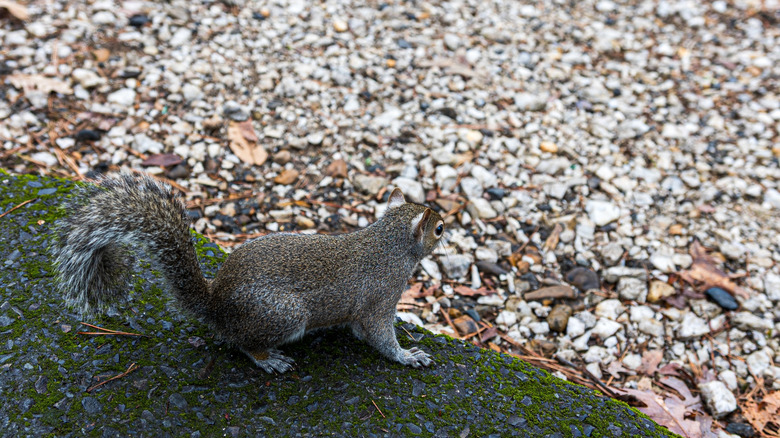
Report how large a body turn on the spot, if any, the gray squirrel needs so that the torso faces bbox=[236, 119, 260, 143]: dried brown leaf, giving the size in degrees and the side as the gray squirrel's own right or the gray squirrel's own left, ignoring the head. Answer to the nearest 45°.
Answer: approximately 90° to the gray squirrel's own left

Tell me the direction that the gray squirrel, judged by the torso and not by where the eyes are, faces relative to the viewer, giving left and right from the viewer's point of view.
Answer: facing to the right of the viewer

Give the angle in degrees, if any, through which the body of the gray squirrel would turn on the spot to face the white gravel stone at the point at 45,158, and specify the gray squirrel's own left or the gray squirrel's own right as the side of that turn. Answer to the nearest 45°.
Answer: approximately 135° to the gray squirrel's own left

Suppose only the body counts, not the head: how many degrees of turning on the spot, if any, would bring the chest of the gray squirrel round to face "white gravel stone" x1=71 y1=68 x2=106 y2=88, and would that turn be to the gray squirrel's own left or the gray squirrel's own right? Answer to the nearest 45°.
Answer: approximately 90° to the gray squirrel's own left

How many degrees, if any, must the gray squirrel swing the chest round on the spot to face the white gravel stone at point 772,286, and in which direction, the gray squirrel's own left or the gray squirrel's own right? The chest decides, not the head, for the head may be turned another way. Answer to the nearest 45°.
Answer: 0° — it already faces it

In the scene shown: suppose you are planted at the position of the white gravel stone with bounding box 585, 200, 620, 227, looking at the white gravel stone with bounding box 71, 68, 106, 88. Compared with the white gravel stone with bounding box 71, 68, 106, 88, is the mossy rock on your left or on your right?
left

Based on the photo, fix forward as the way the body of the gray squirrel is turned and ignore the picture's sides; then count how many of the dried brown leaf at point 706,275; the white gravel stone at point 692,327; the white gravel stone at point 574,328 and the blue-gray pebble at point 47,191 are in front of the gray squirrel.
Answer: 3

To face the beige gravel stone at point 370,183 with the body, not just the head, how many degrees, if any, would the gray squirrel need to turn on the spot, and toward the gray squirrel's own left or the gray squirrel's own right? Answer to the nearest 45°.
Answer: approximately 45° to the gray squirrel's own left

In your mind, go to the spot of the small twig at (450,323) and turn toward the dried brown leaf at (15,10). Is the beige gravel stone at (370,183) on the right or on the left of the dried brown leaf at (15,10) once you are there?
right

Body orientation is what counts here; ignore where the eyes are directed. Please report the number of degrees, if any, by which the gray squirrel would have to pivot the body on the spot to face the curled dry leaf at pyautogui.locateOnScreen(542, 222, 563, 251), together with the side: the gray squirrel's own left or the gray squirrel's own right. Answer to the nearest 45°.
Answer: approximately 45° to the gray squirrel's own left

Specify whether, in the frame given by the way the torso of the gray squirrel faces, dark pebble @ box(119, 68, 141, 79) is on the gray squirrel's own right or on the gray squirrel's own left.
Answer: on the gray squirrel's own left

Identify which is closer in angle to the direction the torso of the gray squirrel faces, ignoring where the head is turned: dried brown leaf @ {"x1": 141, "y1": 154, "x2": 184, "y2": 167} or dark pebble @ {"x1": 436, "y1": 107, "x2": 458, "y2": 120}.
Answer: the dark pebble

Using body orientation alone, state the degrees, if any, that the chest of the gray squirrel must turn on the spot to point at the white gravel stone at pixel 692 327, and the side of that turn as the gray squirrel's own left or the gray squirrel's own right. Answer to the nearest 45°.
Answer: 0° — it already faces it

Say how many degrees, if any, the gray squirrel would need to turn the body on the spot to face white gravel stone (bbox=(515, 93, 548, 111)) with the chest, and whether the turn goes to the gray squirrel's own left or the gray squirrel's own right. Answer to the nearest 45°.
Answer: approximately 45° to the gray squirrel's own left
